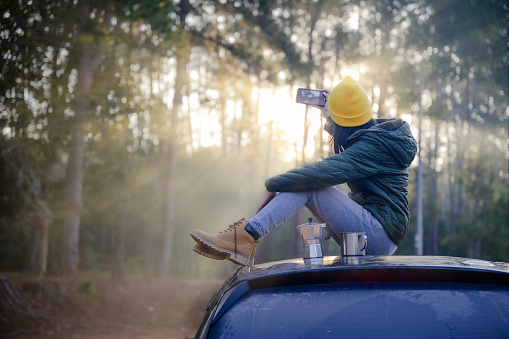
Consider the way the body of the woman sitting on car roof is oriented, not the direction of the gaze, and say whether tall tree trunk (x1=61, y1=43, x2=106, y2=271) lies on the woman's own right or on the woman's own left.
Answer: on the woman's own right

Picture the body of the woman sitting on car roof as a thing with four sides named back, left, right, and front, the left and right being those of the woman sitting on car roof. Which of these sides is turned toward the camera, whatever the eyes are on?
left

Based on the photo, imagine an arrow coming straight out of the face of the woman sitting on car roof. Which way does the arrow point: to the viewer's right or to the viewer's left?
to the viewer's left

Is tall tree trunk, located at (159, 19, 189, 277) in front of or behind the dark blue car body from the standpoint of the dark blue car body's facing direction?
in front

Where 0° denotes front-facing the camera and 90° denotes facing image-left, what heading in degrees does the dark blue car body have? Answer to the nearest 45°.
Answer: approximately 180°

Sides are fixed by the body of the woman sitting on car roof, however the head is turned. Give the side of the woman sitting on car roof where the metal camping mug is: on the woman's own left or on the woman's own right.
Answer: on the woman's own left
